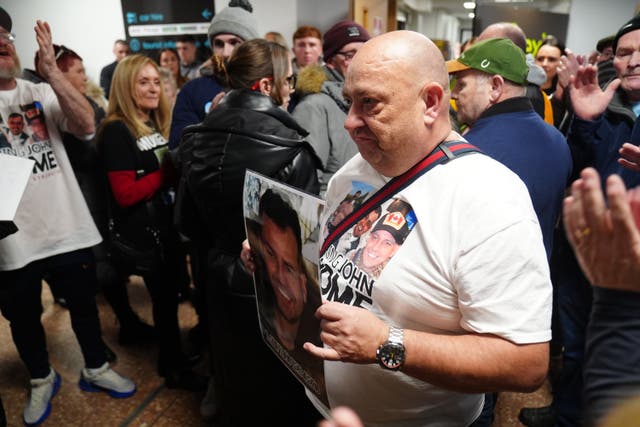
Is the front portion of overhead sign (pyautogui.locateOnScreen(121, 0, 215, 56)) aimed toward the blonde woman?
yes

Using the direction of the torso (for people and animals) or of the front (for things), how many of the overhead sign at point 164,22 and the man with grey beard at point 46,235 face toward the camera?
2

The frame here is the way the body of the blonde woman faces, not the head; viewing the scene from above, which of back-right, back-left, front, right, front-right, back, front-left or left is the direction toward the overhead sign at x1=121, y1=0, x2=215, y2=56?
back-left

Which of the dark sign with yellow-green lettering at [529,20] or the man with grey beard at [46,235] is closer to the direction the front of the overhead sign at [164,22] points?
the man with grey beard

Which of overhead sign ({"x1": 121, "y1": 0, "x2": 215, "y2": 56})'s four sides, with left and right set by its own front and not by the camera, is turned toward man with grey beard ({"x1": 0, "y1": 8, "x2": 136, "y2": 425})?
front

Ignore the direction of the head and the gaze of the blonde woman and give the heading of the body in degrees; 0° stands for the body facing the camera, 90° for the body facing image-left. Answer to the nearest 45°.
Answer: approximately 315°

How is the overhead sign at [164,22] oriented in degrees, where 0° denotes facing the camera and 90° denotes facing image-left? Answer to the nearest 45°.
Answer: approximately 0°

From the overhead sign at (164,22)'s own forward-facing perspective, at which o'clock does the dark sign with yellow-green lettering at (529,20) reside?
the dark sign with yellow-green lettering at (529,20) is roughly at 10 o'clock from the overhead sign at (164,22).
